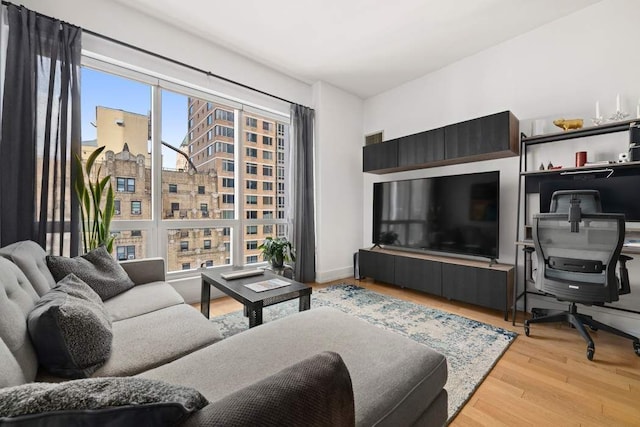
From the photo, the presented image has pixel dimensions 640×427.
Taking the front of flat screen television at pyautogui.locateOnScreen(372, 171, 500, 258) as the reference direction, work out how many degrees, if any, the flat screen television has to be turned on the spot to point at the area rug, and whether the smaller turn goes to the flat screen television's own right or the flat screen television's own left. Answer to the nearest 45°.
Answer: approximately 45° to the flat screen television's own left

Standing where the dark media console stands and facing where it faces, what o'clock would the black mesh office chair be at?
The black mesh office chair is roughly at 9 o'clock from the dark media console.

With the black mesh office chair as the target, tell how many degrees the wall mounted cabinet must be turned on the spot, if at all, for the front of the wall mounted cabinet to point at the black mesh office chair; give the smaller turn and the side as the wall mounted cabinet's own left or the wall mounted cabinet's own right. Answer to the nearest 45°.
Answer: approximately 90° to the wall mounted cabinet's own left

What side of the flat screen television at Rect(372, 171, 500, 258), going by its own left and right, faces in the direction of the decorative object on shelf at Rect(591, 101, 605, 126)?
left

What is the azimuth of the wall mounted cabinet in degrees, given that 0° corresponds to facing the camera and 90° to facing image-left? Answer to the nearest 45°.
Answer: approximately 45°

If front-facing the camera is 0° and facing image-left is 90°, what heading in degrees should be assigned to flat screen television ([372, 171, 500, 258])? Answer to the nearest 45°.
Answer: approximately 45°

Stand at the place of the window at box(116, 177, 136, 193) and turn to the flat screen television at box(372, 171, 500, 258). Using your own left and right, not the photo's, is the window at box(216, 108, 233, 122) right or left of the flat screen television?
left
